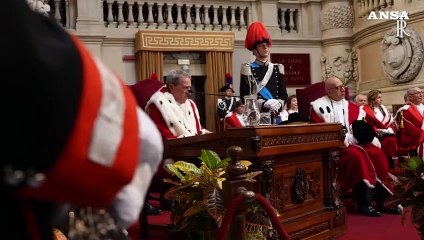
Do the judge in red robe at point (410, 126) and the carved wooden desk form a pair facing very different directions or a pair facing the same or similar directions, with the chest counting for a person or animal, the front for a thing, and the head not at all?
same or similar directions

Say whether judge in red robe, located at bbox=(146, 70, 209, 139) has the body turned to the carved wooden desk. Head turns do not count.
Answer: yes

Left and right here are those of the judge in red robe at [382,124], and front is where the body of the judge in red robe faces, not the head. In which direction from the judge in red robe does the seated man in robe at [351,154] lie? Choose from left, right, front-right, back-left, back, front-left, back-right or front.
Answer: front-right

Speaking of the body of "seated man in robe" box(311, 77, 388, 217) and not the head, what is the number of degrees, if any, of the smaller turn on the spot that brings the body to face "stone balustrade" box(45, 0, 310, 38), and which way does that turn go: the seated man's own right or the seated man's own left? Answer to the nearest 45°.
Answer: approximately 180°

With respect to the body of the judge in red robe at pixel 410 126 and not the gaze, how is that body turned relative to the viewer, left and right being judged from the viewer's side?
facing the viewer and to the right of the viewer

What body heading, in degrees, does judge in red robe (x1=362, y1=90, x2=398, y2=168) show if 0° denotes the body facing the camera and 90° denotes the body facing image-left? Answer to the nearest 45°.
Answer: approximately 315°

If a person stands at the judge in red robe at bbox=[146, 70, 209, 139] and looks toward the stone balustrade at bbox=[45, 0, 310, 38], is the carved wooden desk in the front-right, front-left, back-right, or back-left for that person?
back-right

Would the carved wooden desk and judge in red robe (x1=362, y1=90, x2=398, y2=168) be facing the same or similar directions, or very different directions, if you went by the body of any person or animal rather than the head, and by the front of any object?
same or similar directions

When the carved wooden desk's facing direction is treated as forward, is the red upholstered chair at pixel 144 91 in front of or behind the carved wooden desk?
behind

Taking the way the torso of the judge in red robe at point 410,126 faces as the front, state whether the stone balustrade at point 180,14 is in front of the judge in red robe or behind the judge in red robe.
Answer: behind

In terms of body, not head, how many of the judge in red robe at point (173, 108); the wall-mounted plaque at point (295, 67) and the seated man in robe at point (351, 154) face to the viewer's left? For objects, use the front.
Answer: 0

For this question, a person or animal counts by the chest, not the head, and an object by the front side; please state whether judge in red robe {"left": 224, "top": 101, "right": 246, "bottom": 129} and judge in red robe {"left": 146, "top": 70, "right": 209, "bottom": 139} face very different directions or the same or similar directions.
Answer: same or similar directions

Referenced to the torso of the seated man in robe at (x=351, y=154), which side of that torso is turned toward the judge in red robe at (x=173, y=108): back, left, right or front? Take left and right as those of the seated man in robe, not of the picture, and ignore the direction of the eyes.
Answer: right
